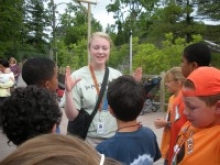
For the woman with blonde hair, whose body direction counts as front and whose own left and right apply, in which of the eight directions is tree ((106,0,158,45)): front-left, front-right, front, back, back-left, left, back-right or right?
back

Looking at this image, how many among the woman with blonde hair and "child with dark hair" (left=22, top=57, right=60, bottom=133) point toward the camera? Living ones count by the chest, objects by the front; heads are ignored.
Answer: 1

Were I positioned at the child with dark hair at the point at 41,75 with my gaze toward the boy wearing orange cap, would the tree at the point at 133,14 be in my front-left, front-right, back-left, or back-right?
back-left

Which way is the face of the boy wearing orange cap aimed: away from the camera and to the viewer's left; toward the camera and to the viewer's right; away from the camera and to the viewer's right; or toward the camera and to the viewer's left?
toward the camera and to the viewer's left

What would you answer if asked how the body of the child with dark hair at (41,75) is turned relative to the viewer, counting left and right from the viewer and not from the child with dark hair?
facing away from the viewer and to the right of the viewer

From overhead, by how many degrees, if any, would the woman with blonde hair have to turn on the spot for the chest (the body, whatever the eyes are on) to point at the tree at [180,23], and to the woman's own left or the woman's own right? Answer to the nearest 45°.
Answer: approximately 180°

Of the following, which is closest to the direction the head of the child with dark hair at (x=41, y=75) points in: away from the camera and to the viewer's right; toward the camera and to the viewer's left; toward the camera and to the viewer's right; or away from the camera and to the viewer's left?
away from the camera and to the viewer's right

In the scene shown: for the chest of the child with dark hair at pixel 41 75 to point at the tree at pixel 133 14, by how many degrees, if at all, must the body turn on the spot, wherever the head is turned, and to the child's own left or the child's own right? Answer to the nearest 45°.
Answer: approximately 45° to the child's own left

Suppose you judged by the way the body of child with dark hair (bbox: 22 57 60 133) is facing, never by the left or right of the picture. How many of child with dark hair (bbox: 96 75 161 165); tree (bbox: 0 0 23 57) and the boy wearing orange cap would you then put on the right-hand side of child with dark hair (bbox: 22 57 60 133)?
2

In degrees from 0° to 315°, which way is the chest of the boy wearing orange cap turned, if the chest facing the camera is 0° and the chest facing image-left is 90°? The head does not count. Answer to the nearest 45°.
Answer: approximately 45°

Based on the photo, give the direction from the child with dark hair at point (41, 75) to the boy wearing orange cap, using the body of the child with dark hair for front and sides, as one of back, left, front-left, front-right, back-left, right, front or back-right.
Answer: right

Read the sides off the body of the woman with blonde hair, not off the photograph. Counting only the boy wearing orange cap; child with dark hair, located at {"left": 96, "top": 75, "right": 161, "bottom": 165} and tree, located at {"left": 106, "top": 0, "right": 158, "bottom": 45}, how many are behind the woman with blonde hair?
1
